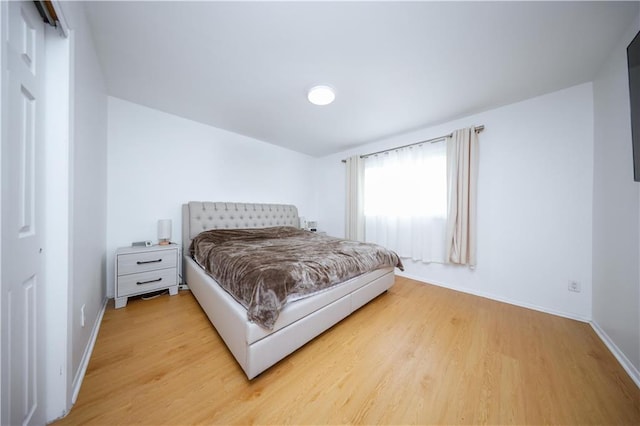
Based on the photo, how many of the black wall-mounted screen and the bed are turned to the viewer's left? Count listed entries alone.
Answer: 1

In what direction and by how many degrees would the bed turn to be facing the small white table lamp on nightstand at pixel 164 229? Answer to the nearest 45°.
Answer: approximately 180°

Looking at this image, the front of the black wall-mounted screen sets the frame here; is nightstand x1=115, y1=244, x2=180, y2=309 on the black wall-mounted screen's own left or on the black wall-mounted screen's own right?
on the black wall-mounted screen's own left

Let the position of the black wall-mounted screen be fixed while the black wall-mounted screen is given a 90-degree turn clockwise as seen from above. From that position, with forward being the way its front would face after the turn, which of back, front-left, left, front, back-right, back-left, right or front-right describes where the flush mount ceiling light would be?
back-left

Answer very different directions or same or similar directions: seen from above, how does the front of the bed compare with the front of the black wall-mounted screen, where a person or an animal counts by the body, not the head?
very different directions

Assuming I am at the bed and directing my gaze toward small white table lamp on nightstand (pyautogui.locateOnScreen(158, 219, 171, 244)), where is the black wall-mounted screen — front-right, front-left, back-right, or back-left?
back-right

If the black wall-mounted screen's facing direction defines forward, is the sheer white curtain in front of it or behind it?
in front

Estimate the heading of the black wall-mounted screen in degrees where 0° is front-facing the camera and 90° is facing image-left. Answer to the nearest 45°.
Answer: approximately 90°

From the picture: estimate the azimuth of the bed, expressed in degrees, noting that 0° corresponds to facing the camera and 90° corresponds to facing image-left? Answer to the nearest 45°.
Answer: approximately 315°

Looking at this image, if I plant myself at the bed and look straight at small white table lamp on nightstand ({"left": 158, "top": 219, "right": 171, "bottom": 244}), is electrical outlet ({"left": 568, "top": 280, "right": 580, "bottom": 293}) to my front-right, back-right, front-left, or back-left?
back-right
